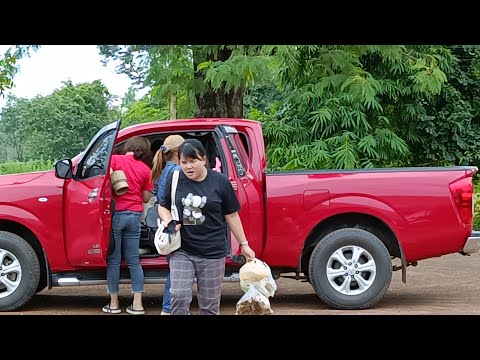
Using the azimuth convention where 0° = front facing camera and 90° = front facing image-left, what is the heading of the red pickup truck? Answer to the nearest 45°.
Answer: approximately 90°

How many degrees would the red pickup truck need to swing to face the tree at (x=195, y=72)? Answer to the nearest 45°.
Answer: approximately 90° to its right
